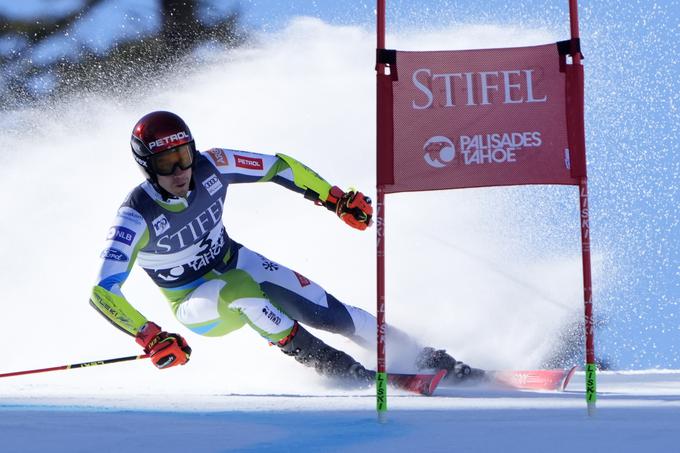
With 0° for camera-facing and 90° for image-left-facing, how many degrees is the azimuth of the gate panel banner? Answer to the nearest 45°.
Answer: approximately 0°

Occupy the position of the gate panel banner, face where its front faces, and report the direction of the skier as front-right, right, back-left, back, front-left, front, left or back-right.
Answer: back-right
